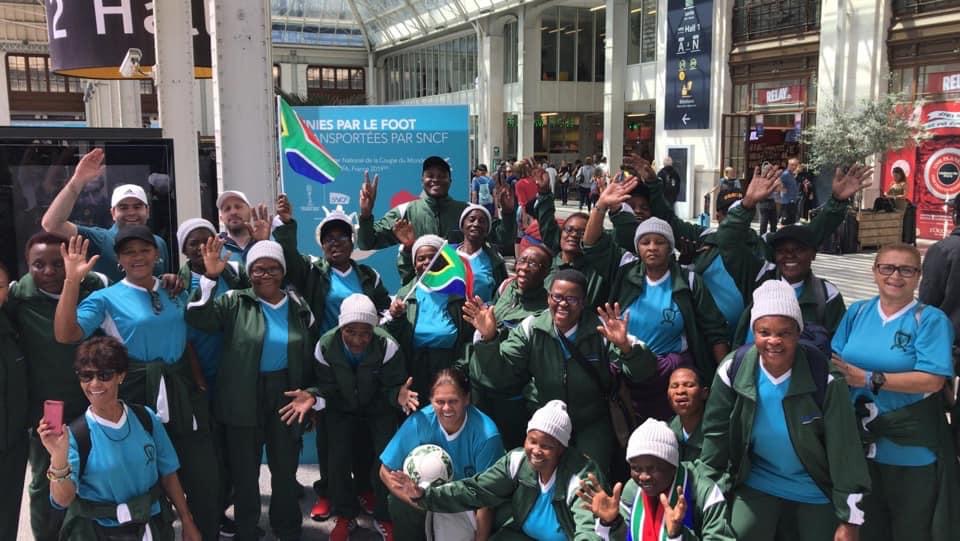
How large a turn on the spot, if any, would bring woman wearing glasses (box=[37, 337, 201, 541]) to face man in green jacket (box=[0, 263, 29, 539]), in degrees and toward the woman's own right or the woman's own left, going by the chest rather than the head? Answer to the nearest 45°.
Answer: approximately 135° to the woman's own right

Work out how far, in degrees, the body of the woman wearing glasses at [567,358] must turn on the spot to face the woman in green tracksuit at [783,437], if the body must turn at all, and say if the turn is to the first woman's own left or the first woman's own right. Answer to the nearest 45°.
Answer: approximately 45° to the first woman's own left

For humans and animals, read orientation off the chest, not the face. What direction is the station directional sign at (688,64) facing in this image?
toward the camera

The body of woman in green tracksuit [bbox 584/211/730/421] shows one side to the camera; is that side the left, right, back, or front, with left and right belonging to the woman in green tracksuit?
front

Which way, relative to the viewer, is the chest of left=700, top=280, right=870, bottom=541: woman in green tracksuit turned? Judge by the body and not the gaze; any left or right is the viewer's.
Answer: facing the viewer

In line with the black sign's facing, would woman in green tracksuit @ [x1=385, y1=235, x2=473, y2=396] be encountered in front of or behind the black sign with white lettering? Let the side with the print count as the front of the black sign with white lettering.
in front

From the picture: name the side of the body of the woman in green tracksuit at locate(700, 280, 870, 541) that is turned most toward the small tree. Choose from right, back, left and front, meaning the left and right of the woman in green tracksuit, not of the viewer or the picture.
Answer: back

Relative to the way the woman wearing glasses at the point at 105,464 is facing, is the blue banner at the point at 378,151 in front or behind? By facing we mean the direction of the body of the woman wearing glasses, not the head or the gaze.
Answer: behind

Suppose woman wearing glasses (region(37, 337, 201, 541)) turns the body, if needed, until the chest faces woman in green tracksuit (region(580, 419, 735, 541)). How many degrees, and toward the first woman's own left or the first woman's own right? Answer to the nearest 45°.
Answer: approximately 45° to the first woman's own left

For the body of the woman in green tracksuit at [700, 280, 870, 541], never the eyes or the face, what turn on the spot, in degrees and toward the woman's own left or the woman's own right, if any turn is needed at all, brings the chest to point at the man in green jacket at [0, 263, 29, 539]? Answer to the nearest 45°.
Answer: approximately 90° to the woman's own right

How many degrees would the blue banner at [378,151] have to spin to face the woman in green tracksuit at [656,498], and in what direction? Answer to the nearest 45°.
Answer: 0° — it already faces them

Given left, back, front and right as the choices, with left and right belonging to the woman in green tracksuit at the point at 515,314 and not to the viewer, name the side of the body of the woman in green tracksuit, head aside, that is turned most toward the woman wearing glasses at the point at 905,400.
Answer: left

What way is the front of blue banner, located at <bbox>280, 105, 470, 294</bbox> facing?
toward the camera
